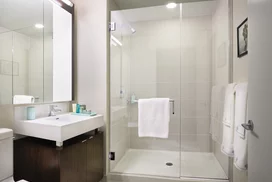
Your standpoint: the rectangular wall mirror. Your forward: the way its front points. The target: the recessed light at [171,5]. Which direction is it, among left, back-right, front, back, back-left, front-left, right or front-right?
front-left

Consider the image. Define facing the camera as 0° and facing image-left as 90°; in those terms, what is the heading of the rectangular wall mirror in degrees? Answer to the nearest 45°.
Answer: approximately 315°

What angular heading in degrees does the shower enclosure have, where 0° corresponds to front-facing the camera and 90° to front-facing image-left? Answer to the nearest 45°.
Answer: approximately 0°

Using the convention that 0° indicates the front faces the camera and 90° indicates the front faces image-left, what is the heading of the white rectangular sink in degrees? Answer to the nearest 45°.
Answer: approximately 315°
